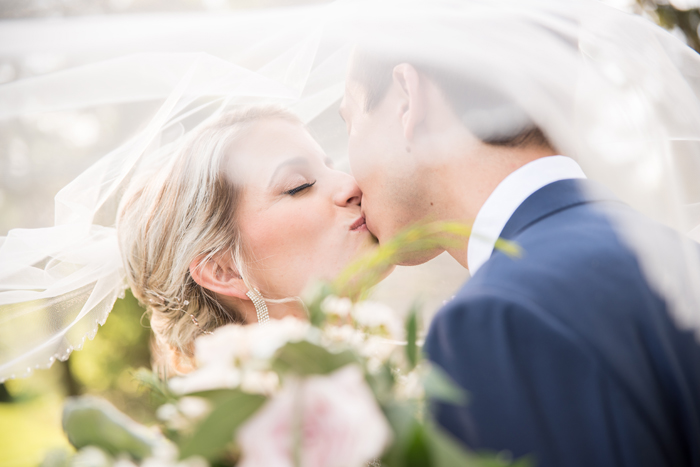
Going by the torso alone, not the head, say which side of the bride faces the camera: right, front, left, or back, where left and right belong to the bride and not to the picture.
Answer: right
